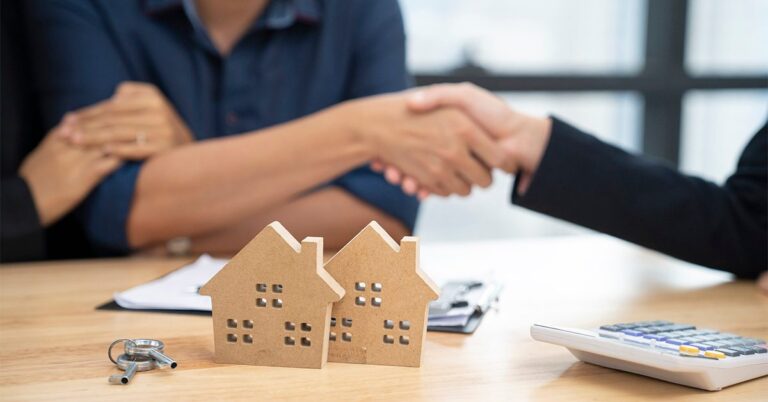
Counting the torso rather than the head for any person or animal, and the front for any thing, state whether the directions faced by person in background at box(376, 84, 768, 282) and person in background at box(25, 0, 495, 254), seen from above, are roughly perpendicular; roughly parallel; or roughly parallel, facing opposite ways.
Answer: roughly perpendicular

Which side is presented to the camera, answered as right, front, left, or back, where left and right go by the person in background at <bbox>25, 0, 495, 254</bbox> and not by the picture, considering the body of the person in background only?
front

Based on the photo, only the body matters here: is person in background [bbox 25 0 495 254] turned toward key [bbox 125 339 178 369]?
yes

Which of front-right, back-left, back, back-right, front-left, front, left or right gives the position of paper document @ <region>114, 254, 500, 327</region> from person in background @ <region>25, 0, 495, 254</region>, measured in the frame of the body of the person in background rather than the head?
front

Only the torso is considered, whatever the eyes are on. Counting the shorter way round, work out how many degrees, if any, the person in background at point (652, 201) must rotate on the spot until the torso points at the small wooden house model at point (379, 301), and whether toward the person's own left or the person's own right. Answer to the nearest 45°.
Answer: approximately 45° to the person's own left

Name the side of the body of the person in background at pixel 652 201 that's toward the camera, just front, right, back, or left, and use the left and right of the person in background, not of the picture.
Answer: left

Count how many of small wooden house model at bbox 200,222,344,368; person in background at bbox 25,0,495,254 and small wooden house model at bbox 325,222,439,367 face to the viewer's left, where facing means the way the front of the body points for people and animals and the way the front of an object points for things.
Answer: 0

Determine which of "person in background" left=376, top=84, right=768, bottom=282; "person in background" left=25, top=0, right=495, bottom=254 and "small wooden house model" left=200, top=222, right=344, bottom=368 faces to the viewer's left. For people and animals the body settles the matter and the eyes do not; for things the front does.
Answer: "person in background" left=376, top=84, right=768, bottom=282

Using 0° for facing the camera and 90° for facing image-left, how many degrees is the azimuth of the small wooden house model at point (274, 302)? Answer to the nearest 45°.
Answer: approximately 0°
